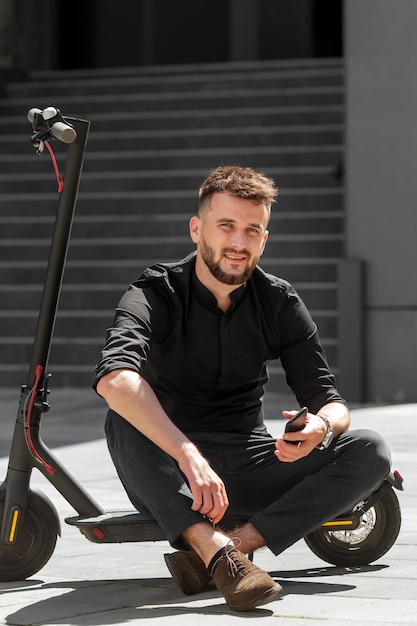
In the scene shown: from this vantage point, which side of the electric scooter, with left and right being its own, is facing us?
left

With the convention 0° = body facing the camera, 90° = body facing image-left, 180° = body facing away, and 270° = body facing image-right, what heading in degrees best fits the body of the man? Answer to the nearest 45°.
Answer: approximately 0°
